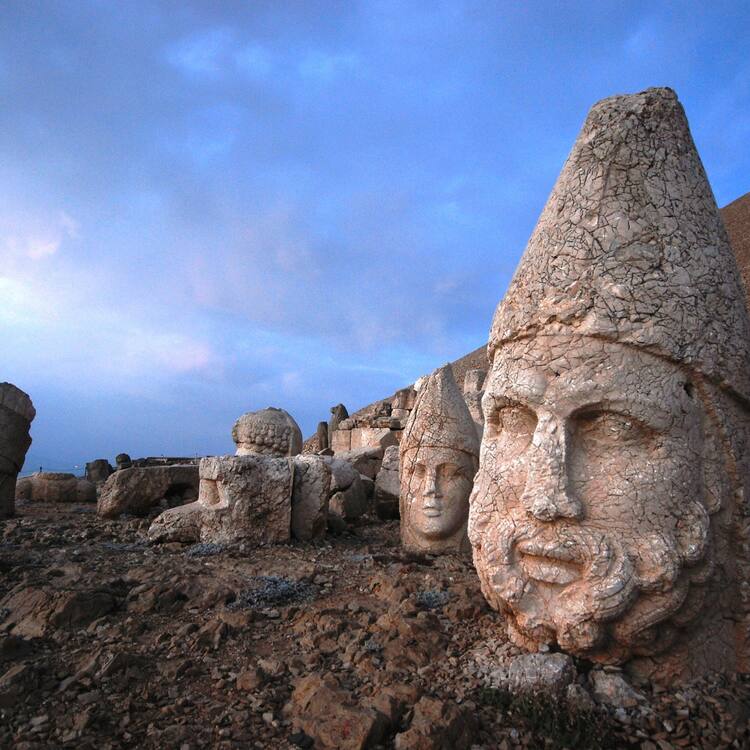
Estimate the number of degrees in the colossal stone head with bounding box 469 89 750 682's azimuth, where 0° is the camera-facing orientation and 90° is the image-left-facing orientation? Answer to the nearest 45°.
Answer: approximately 45°

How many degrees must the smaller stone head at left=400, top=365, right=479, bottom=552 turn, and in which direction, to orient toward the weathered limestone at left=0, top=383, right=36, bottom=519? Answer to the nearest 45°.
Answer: approximately 90° to its right

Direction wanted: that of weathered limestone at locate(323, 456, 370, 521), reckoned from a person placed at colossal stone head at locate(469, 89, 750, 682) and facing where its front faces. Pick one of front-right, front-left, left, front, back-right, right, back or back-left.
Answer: right

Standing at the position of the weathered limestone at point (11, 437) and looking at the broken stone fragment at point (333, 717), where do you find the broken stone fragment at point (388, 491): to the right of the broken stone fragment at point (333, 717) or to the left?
left

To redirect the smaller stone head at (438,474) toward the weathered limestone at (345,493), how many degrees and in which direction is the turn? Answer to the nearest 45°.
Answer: approximately 135° to its right

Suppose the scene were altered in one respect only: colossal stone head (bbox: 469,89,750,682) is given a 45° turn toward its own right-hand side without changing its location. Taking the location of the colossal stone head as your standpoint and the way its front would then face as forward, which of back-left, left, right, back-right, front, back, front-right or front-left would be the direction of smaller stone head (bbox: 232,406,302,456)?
front-right

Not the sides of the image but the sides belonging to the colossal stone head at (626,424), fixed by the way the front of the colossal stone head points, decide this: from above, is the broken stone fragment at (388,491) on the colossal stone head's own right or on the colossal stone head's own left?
on the colossal stone head's own right

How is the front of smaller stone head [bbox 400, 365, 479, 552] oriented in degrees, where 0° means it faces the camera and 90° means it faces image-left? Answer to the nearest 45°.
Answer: approximately 0°

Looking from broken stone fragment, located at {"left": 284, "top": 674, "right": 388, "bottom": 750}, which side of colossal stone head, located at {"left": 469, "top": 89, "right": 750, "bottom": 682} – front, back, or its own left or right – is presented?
front

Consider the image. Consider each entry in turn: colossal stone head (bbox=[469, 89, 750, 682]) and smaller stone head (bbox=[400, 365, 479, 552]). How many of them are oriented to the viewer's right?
0

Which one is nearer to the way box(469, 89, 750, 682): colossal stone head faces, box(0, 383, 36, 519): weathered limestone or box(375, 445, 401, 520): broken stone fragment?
the weathered limestone

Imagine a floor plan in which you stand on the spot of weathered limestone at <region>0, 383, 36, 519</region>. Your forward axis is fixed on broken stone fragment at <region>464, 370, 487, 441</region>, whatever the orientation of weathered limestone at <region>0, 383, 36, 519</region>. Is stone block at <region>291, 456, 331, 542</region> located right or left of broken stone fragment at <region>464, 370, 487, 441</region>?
right

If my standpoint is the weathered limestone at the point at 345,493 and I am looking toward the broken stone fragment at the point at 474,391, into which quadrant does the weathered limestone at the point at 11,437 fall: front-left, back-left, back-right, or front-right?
back-left

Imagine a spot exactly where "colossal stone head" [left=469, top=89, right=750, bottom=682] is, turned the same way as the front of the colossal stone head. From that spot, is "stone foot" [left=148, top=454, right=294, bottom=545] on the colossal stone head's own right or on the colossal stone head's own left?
on the colossal stone head's own right
